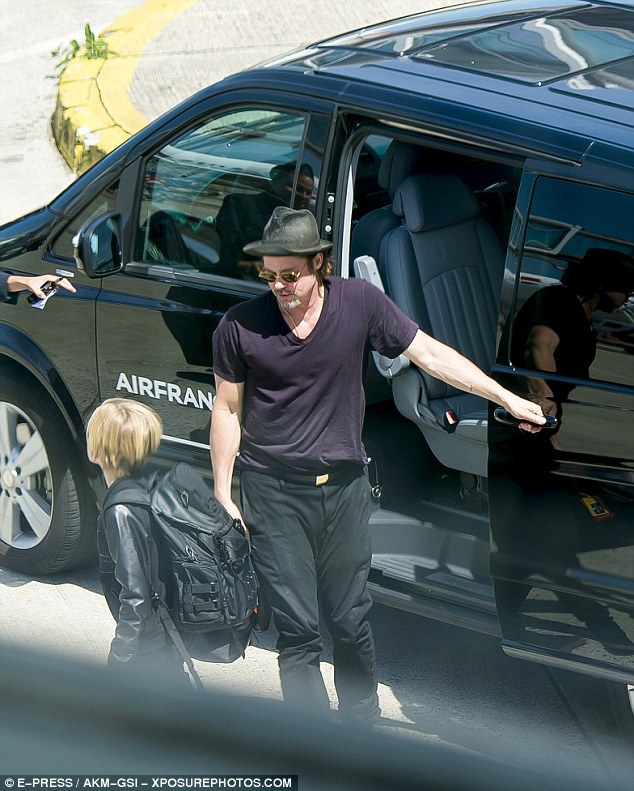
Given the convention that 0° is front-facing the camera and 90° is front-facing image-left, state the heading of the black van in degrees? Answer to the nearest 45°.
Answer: approximately 135°

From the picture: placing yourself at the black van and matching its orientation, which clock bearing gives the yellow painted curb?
The yellow painted curb is roughly at 1 o'clock from the black van.

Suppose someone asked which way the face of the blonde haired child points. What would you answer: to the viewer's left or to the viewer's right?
to the viewer's left

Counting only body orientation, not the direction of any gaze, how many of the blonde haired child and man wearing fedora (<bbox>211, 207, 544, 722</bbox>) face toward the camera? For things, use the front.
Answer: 1
